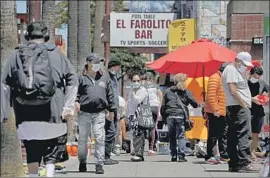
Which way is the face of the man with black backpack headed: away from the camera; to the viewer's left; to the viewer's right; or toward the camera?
away from the camera

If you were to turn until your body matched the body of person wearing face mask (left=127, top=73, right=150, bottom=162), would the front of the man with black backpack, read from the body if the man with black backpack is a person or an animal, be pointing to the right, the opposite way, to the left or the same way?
the opposite way

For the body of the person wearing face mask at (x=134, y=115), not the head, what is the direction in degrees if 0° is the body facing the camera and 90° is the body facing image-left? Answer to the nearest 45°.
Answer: approximately 0°

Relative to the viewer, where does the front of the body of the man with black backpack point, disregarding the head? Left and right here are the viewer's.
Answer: facing away from the viewer

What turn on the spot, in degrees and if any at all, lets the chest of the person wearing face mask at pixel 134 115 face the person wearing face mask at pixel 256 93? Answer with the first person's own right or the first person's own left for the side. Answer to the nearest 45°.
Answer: approximately 90° to the first person's own left

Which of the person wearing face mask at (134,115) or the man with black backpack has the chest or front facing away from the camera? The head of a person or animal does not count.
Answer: the man with black backpack
